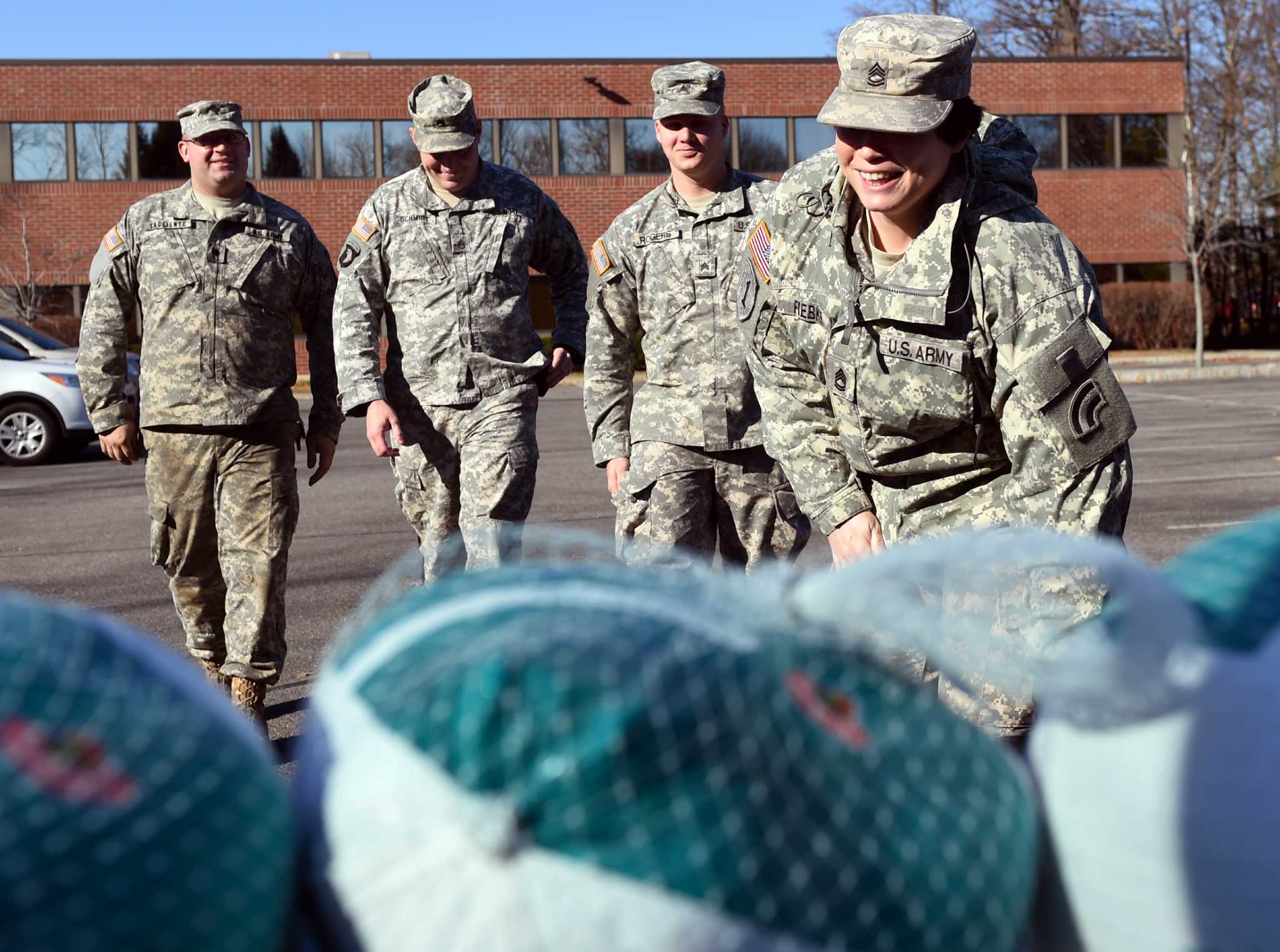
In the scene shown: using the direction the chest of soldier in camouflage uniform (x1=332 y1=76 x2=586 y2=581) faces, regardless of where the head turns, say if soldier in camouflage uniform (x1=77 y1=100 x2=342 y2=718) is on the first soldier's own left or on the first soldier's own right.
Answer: on the first soldier's own right

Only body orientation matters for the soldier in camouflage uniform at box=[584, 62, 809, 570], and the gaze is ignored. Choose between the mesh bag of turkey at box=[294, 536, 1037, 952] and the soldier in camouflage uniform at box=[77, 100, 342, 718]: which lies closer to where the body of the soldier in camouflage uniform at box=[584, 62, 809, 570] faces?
the mesh bag of turkey

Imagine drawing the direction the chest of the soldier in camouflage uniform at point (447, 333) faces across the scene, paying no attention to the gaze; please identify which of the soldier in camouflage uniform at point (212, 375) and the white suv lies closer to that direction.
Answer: the soldier in camouflage uniform

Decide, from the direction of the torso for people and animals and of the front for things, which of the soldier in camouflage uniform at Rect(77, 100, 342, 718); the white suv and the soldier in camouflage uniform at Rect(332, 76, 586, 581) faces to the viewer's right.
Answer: the white suv

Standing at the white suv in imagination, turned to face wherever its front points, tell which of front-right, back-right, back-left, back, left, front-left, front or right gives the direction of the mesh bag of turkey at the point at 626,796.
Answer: right

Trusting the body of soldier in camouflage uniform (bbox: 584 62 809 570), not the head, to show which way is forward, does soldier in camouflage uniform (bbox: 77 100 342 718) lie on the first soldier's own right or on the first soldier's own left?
on the first soldier's own right

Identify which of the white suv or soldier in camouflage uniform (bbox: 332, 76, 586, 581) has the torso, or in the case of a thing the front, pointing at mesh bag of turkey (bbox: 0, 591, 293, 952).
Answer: the soldier in camouflage uniform

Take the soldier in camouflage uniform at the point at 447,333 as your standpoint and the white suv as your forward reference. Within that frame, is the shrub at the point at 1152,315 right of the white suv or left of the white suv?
right

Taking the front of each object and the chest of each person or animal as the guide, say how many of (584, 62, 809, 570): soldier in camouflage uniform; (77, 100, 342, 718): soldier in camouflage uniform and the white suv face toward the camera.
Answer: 2

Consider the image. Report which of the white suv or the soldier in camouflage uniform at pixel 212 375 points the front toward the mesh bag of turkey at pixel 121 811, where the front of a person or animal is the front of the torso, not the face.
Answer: the soldier in camouflage uniform

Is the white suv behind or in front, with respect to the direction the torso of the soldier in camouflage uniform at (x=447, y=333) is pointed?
behind
